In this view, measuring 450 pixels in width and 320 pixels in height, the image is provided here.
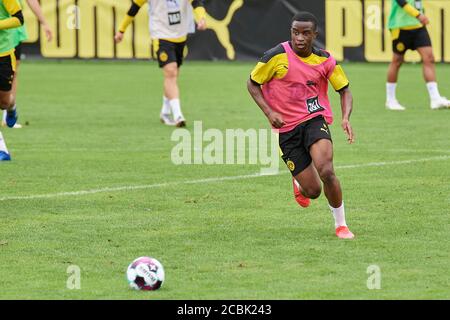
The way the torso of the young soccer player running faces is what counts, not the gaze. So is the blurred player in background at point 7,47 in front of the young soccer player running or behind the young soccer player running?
behind

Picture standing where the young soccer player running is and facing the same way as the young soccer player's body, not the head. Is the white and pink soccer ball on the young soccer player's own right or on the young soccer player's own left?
on the young soccer player's own right

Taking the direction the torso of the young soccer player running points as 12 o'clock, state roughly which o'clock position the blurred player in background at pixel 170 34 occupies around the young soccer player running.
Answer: The blurred player in background is roughly at 7 o'clock from the young soccer player running.

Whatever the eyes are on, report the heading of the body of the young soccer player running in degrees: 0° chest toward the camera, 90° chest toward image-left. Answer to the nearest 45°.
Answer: approximately 315°

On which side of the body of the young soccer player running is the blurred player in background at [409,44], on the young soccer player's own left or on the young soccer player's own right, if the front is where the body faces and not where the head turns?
on the young soccer player's own left

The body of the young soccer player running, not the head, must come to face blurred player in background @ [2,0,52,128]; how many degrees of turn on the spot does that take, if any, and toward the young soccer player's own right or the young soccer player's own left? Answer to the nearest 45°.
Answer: approximately 180°
